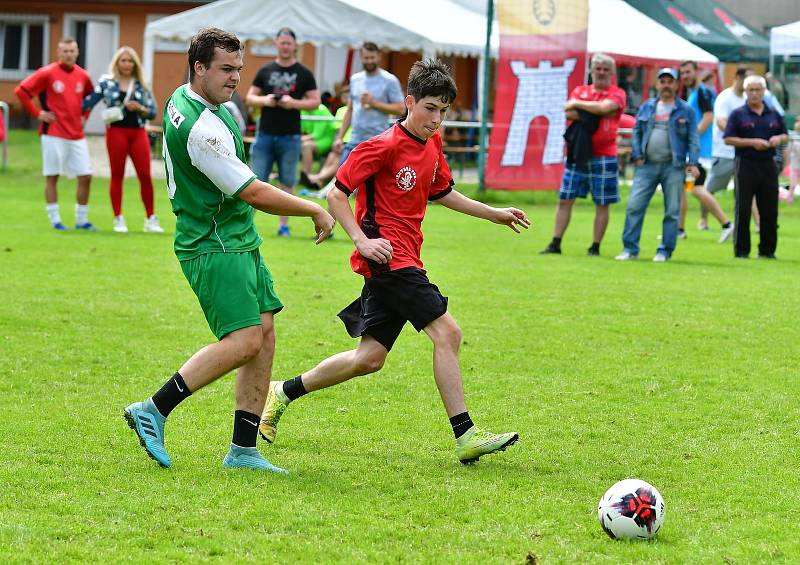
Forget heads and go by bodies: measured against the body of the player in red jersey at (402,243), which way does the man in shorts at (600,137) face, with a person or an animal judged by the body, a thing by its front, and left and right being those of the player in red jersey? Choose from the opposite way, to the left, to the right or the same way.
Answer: to the right

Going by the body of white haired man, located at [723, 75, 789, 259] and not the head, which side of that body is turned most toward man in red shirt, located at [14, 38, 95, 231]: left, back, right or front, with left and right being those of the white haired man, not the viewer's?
right

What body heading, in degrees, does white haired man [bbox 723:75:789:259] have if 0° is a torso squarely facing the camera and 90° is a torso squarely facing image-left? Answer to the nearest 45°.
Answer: approximately 0°

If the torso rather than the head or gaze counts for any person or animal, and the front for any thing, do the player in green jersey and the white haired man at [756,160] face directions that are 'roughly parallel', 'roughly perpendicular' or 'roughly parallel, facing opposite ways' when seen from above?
roughly perpendicular

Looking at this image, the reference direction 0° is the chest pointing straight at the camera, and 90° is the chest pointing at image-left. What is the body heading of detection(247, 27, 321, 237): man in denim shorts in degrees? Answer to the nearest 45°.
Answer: approximately 0°

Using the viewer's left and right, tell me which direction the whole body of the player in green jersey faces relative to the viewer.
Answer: facing to the right of the viewer

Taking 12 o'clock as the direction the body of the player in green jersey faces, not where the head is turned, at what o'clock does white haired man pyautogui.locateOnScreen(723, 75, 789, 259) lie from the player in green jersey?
The white haired man is roughly at 10 o'clock from the player in green jersey.
